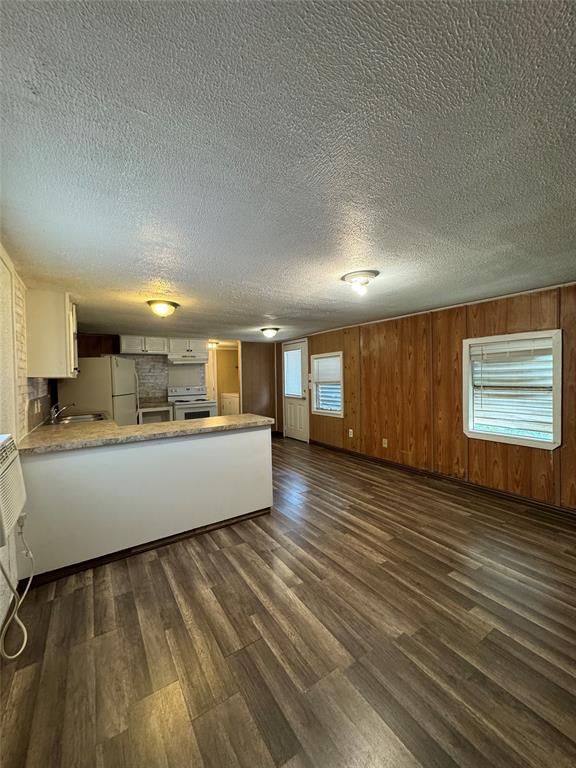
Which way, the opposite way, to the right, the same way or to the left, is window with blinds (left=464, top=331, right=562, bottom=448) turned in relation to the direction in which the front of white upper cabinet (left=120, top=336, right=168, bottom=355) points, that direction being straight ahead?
to the right

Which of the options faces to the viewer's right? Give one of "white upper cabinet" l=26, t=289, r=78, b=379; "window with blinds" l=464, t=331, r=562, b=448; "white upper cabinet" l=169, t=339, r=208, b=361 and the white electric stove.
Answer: "white upper cabinet" l=26, t=289, r=78, b=379

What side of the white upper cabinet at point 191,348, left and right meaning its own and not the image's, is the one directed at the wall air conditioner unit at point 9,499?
front

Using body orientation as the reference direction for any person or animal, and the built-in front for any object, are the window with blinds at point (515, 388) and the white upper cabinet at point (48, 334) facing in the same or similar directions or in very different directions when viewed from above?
very different directions

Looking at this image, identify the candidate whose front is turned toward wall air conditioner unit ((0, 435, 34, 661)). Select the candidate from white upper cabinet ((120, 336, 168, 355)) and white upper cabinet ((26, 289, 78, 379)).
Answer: white upper cabinet ((120, 336, 168, 355))

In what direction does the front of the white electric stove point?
toward the camera

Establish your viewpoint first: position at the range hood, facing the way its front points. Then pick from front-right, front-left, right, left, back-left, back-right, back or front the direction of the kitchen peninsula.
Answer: front

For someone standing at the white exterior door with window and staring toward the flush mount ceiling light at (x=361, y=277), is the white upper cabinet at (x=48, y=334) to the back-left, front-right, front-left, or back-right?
front-right

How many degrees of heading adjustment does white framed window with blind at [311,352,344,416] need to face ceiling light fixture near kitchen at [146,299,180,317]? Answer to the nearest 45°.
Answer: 0° — it already faces it

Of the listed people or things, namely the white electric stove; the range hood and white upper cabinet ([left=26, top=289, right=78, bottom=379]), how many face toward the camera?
2

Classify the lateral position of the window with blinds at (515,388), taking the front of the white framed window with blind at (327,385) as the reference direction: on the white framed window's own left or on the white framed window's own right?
on the white framed window's own left

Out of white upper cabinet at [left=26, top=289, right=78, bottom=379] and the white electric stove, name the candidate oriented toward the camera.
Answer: the white electric stove

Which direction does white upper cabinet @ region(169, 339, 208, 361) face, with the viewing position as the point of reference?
facing the viewer

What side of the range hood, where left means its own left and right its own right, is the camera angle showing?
front

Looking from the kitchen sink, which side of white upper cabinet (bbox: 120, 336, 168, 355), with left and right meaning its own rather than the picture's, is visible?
front

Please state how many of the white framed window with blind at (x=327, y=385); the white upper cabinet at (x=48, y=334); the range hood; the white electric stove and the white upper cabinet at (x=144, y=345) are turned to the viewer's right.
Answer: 1

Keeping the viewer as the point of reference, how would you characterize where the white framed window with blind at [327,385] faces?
facing the viewer and to the left of the viewer

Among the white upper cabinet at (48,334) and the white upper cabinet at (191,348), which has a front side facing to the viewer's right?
the white upper cabinet at (48,334)

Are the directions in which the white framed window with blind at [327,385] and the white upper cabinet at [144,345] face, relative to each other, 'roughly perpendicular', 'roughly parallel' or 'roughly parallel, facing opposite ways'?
roughly perpendicular

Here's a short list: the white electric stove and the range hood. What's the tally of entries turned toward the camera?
2

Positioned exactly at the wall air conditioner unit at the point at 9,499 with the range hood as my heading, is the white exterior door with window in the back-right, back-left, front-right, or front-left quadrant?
front-right

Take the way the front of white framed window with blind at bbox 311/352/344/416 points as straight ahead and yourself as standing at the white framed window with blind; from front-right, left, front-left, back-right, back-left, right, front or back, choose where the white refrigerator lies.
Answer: front
